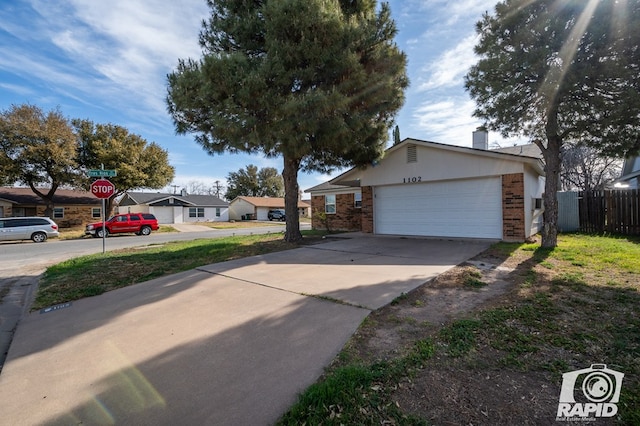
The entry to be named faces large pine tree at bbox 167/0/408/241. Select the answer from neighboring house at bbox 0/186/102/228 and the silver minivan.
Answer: the neighboring house

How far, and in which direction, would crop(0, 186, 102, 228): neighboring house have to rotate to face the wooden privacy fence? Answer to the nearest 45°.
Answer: approximately 45° to its left

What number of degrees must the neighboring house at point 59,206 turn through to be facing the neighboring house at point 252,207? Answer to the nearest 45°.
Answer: approximately 90° to its left

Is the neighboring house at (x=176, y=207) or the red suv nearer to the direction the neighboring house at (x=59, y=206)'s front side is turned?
the red suv

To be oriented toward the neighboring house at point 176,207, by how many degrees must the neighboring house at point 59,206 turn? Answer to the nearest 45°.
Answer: approximately 90° to its left

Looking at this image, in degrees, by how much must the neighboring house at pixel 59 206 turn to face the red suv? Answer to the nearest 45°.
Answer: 0° — it already faces it

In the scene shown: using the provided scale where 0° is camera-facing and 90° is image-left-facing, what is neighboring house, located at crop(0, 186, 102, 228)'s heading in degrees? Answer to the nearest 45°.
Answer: approximately 0°

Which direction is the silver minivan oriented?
to the viewer's left

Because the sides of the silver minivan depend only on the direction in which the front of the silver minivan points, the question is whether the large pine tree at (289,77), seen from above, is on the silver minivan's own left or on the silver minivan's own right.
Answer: on the silver minivan's own left

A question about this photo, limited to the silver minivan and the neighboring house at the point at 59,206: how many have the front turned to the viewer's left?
1

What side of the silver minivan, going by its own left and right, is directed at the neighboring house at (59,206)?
right

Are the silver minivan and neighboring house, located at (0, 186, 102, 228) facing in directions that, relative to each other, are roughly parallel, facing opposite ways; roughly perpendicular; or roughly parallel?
roughly perpendicular

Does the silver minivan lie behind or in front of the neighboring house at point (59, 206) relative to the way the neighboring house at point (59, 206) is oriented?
in front

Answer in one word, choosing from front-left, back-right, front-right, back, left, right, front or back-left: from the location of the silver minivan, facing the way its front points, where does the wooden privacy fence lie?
back-left
